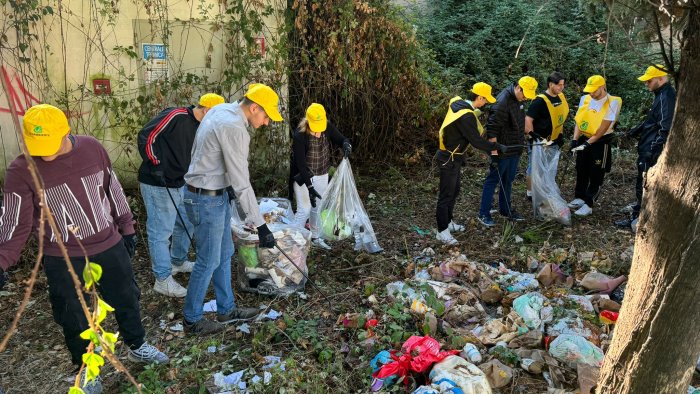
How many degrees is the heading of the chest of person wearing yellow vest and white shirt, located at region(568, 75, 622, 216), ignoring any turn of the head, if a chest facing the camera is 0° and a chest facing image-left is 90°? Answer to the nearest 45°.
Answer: approximately 45°

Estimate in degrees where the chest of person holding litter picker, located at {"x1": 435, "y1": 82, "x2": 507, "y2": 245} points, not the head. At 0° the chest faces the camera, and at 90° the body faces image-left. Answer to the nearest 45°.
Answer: approximately 270°

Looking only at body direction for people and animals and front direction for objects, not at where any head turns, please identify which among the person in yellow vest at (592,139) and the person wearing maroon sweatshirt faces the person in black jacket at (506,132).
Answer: the person in yellow vest at (592,139)

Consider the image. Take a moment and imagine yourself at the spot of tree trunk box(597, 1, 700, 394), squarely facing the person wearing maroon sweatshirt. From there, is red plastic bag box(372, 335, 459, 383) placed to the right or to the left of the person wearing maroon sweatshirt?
right

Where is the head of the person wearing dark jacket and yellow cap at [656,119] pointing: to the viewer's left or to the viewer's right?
to the viewer's left

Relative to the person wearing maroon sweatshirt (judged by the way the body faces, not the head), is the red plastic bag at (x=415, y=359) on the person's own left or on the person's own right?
on the person's own left

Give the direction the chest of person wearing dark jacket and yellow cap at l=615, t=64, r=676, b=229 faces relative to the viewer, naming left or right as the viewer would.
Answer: facing to the left of the viewer

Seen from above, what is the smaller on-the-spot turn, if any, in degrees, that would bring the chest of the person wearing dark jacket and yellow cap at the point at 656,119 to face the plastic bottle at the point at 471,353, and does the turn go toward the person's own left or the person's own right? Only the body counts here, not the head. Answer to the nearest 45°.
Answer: approximately 90° to the person's own left

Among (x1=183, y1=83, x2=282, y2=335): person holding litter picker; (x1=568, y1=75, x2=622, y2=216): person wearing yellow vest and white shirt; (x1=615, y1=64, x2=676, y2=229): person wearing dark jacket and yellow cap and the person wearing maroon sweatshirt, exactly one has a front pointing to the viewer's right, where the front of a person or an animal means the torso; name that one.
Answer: (x1=183, y1=83, x2=282, y2=335): person holding litter picker

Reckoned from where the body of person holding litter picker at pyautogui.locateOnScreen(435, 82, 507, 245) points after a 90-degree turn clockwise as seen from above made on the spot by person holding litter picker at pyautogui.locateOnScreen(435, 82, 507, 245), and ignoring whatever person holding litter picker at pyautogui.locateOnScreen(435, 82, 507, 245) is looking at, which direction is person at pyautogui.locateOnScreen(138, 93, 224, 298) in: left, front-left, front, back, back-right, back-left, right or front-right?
front-right

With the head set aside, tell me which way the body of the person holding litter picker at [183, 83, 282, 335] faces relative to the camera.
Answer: to the viewer's right
